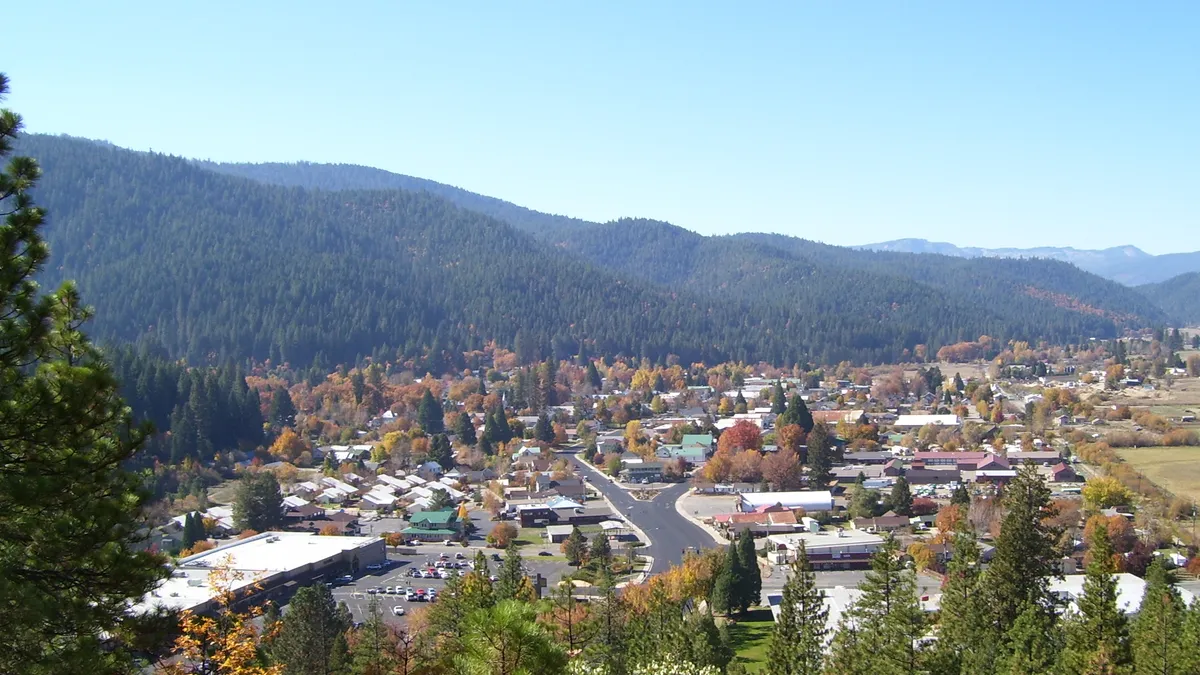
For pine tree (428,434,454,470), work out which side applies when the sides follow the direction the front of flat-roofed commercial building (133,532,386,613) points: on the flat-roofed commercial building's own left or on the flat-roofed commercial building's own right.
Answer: on the flat-roofed commercial building's own left

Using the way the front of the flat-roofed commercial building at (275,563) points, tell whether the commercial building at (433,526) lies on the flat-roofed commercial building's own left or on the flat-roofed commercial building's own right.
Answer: on the flat-roofed commercial building's own left

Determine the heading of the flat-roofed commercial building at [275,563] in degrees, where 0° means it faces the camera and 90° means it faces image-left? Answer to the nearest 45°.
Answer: approximately 315°

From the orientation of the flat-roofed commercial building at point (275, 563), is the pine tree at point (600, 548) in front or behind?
in front

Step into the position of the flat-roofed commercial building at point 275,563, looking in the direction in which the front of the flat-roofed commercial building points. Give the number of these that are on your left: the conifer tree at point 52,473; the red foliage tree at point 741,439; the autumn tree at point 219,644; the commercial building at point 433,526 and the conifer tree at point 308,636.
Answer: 2

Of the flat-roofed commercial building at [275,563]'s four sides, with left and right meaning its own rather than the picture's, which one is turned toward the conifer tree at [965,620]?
front

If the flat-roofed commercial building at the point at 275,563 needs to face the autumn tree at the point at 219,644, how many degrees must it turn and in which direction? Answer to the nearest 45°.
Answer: approximately 45° to its right

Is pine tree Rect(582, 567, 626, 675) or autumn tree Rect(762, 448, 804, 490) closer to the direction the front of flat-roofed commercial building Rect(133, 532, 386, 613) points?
the pine tree

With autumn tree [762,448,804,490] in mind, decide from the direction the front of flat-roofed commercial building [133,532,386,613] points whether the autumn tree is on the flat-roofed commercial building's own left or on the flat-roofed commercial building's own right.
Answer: on the flat-roofed commercial building's own left

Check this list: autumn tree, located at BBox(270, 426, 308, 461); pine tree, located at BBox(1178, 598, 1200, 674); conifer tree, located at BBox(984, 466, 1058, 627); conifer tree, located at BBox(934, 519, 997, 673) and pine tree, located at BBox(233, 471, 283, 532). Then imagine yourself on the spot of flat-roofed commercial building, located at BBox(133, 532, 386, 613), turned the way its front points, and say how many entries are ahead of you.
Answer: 3

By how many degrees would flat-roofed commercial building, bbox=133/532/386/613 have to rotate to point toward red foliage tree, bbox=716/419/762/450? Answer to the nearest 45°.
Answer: approximately 90° to its left

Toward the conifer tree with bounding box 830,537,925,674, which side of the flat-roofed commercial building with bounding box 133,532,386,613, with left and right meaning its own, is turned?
front

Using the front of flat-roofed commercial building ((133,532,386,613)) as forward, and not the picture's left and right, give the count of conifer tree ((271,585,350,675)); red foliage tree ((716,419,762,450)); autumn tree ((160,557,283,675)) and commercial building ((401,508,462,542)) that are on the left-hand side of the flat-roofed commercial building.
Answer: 2

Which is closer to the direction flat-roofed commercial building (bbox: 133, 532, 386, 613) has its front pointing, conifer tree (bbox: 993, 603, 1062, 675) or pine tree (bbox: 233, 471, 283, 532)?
the conifer tree

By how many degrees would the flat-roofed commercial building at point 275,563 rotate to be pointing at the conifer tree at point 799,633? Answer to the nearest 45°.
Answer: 0° — it already faces it
